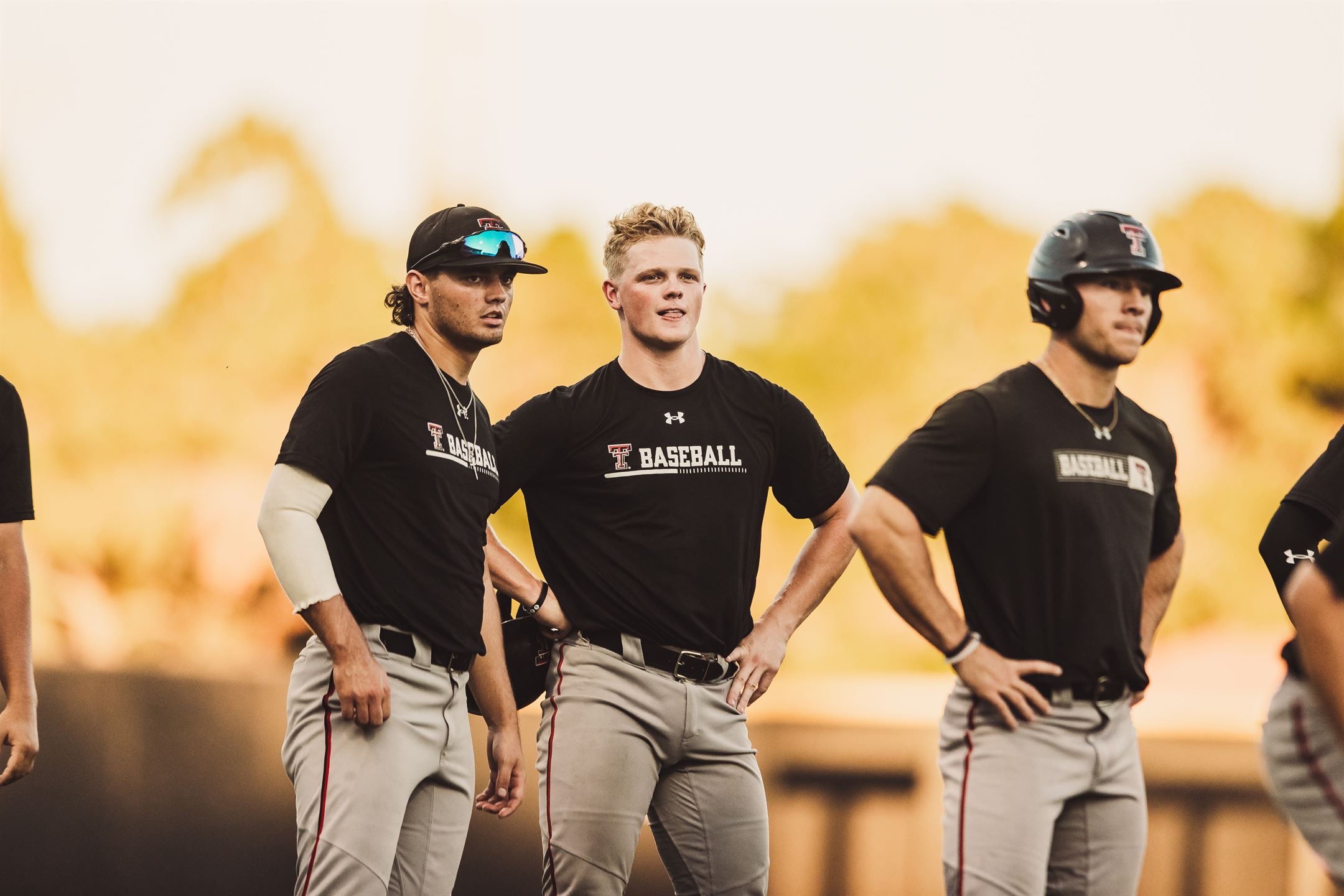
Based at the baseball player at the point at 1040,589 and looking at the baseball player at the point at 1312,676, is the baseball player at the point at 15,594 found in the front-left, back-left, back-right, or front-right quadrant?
back-right

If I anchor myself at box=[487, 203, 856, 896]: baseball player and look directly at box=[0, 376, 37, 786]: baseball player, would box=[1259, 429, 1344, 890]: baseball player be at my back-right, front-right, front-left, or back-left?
back-left

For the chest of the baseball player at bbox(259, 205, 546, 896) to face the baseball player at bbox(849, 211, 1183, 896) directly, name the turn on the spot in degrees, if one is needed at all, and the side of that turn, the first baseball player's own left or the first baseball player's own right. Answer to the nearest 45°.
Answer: approximately 45° to the first baseball player's own left

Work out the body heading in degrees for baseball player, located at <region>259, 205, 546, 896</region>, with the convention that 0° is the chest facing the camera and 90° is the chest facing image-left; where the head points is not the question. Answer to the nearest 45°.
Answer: approximately 315°

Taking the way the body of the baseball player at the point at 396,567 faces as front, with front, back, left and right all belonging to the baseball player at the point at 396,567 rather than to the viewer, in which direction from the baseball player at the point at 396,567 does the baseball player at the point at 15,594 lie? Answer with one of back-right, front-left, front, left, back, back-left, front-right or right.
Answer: back-right

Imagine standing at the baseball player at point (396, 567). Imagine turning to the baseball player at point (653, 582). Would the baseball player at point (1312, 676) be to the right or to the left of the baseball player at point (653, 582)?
right

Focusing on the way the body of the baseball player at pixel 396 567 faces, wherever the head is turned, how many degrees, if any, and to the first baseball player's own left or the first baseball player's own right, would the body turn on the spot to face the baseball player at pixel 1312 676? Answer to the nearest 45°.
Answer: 0° — they already face them

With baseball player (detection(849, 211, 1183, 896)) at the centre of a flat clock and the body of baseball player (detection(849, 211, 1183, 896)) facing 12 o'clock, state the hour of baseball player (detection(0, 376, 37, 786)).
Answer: baseball player (detection(0, 376, 37, 786)) is roughly at 4 o'clock from baseball player (detection(849, 211, 1183, 896)).
